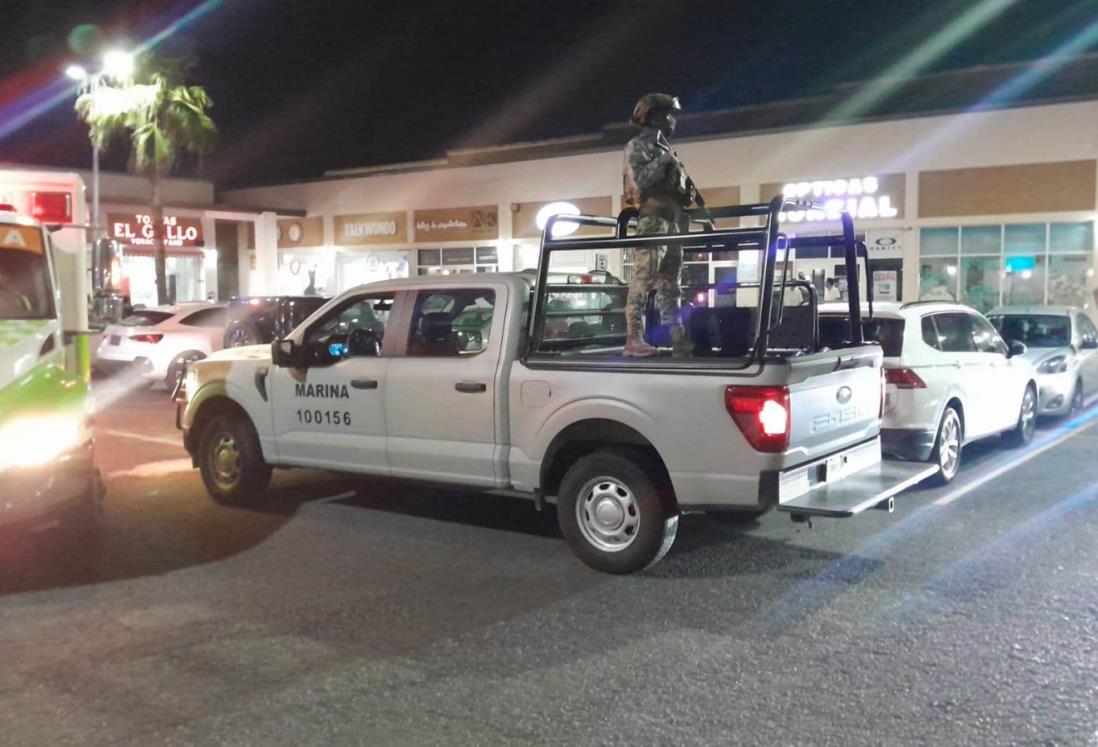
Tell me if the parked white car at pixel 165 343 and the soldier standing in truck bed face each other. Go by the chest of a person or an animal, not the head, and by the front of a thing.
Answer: no

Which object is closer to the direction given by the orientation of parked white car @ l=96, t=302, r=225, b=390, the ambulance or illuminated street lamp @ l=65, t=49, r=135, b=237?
the illuminated street lamp

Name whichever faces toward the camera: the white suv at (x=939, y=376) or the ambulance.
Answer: the ambulance

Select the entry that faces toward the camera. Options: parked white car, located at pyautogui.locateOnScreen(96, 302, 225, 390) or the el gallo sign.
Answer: the el gallo sign

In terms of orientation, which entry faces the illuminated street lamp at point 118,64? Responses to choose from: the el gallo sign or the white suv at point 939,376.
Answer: the el gallo sign

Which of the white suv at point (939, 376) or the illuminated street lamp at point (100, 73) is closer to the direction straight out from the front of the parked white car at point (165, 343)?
the illuminated street lamp

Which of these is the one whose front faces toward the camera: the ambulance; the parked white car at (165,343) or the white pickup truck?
the ambulance

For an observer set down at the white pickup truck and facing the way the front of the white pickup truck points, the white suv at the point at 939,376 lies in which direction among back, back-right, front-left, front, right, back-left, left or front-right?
right

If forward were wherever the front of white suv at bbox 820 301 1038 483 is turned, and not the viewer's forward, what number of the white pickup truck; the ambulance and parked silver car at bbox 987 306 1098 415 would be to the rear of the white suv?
2

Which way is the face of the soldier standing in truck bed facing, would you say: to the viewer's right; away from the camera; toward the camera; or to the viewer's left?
to the viewer's right

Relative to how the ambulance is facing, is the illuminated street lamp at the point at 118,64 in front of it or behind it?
behind

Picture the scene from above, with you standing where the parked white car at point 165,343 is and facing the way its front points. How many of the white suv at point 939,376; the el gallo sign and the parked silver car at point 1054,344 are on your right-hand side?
2

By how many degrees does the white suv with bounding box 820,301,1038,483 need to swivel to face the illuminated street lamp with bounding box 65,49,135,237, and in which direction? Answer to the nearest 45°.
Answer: approximately 90° to its left

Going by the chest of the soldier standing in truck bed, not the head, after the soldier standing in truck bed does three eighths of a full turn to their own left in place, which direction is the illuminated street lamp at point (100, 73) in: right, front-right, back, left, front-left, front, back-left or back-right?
front

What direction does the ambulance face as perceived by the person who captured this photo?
facing the viewer

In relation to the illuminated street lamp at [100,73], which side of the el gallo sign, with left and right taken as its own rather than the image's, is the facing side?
front

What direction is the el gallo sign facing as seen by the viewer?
toward the camera

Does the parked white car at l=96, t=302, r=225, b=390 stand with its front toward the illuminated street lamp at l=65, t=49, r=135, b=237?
no

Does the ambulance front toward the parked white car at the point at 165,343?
no

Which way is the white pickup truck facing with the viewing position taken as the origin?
facing away from the viewer and to the left of the viewer

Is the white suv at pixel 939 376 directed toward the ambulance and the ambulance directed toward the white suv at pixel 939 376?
no

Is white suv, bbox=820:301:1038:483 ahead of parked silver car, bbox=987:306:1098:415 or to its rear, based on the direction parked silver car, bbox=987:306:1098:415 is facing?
ahead
